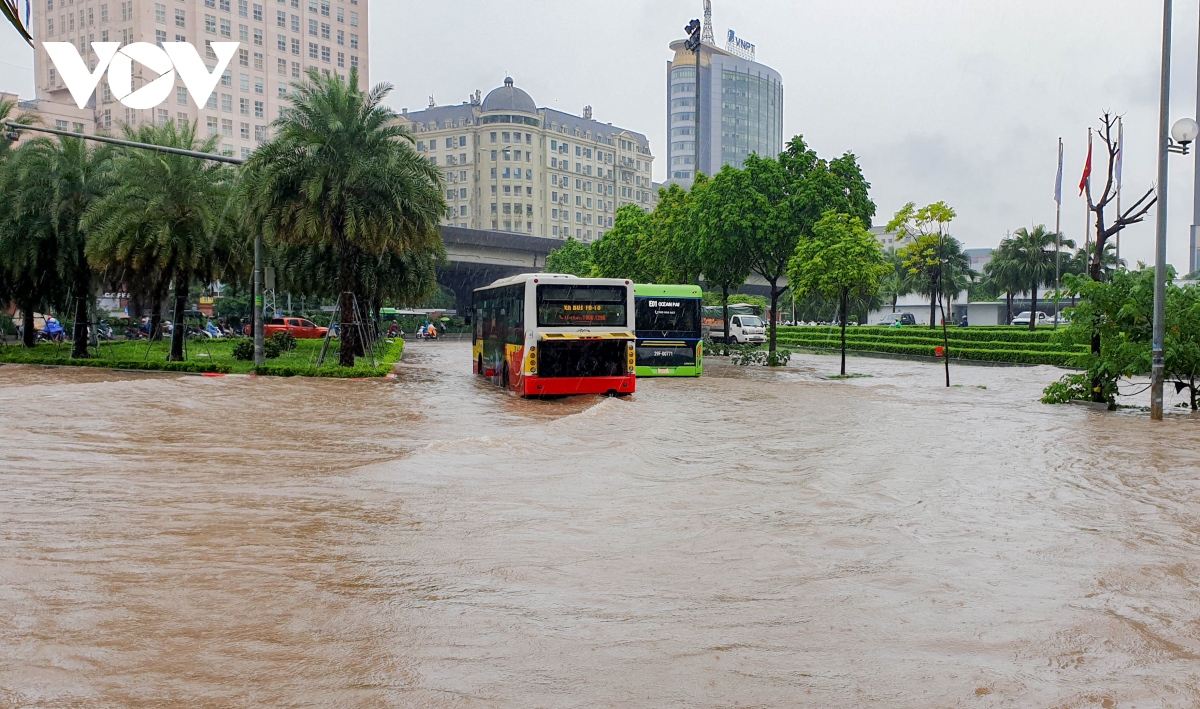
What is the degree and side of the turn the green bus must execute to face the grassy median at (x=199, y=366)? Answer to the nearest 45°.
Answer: approximately 90° to its left

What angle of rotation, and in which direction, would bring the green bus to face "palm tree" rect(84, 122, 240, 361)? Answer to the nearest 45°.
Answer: approximately 90° to its left

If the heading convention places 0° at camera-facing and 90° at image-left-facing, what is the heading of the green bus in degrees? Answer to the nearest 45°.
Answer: approximately 180°

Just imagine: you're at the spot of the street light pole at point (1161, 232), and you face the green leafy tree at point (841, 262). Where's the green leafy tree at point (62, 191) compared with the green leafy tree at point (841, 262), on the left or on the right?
left

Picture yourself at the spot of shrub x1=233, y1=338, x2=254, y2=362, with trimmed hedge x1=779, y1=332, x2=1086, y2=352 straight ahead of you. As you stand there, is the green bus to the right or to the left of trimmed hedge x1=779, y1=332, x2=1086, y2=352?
right

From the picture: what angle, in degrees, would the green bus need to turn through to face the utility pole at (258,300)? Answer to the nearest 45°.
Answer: approximately 90° to its left

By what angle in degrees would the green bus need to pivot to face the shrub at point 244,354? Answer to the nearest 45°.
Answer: approximately 90° to its left

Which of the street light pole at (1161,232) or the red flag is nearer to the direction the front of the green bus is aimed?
the red flag

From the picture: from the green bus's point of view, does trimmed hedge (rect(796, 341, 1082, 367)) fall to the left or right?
on its right

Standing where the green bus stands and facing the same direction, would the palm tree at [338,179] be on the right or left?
on its left

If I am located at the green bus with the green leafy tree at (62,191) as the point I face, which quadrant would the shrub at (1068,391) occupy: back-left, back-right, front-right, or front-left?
back-left

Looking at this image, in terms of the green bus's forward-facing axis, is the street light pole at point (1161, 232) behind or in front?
behind

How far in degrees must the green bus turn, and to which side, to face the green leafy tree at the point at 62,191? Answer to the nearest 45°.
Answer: approximately 90° to its left

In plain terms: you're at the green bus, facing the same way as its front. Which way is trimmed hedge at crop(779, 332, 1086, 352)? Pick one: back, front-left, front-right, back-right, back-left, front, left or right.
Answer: front-right

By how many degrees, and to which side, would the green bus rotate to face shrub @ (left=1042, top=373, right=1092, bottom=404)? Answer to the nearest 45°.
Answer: approximately 135° to its right
